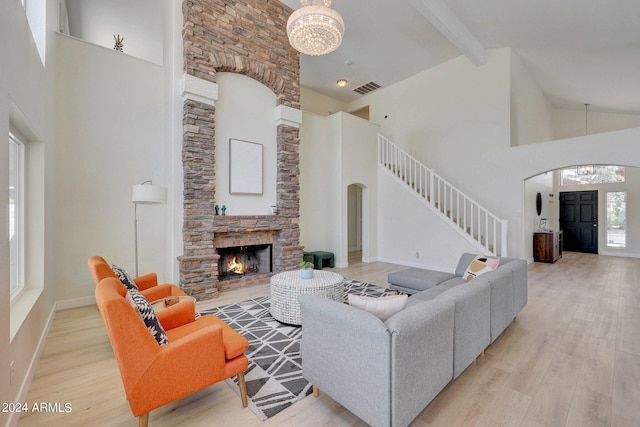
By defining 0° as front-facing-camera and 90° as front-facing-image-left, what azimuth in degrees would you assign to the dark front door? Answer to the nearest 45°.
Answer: approximately 0°

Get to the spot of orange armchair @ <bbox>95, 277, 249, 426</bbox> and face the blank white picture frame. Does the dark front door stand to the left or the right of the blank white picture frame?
right

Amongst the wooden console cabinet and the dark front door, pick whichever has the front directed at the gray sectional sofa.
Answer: the dark front door

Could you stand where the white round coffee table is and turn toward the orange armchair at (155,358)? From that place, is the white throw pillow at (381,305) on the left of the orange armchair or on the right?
left

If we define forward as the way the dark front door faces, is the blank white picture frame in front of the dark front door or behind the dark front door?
in front

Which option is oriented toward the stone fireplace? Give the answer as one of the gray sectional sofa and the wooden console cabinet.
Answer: the gray sectional sofa

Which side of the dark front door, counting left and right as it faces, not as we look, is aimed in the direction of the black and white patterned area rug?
front

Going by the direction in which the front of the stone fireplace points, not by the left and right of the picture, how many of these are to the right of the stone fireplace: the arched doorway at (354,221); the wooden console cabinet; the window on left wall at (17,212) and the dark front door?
1

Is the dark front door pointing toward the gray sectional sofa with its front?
yes
